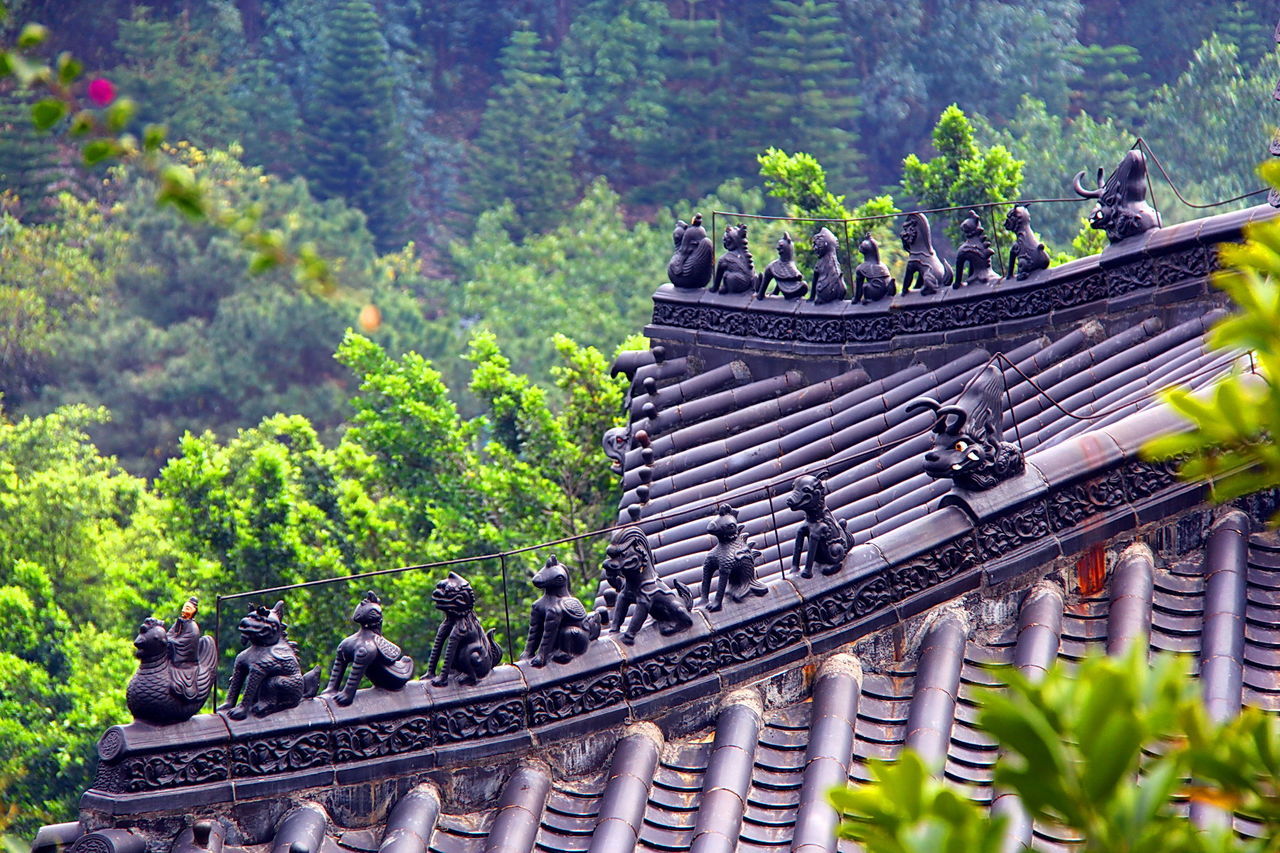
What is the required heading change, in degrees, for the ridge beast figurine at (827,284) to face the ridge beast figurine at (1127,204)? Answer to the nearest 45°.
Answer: approximately 180°

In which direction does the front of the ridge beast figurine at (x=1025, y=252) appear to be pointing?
to the viewer's left

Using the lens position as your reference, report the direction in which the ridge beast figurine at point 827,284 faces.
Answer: facing away from the viewer and to the left of the viewer

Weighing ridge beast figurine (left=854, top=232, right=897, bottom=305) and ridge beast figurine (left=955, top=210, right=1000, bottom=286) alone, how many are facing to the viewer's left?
2

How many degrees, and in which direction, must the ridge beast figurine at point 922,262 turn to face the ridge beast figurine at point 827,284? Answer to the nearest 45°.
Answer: approximately 45° to its right

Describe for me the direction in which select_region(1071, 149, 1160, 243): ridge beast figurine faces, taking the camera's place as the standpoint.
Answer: facing to the left of the viewer

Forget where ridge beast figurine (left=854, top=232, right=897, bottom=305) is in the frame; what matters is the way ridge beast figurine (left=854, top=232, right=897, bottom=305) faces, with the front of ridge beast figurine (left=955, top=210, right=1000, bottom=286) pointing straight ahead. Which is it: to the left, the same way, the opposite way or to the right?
the same way

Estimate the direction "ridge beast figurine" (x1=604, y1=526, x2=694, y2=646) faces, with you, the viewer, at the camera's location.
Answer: facing the viewer and to the left of the viewer

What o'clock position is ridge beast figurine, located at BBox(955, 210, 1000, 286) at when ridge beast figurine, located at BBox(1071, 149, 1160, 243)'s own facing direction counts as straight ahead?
ridge beast figurine, located at BBox(955, 210, 1000, 286) is roughly at 1 o'clock from ridge beast figurine, located at BBox(1071, 149, 1160, 243).

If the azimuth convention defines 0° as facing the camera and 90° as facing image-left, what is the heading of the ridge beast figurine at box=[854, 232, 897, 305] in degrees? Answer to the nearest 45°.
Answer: approximately 90°

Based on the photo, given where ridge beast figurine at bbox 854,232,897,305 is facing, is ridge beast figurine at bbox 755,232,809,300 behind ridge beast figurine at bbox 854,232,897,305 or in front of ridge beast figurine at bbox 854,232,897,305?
in front

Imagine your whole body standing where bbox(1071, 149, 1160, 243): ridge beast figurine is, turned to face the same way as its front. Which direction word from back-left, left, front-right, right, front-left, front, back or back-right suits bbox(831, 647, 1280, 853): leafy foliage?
left

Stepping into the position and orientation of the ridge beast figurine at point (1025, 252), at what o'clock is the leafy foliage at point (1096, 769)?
The leafy foliage is roughly at 9 o'clock from the ridge beast figurine.

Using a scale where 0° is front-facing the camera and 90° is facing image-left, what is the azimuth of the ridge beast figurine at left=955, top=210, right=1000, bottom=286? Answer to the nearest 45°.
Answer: approximately 90°
